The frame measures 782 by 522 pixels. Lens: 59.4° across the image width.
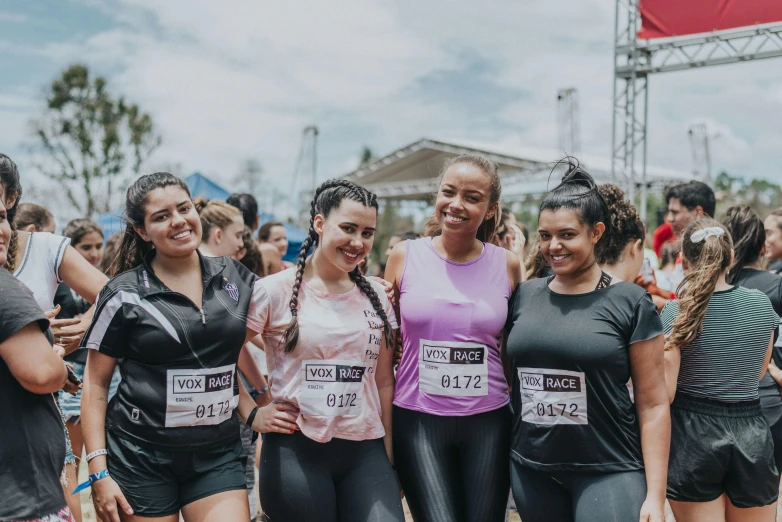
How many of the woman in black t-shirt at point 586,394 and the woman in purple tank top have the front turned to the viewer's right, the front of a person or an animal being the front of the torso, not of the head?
0

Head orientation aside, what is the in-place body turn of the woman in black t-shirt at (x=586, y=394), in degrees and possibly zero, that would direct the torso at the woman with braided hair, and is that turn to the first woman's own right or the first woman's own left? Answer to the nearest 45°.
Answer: approximately 45° to the first woman's own right

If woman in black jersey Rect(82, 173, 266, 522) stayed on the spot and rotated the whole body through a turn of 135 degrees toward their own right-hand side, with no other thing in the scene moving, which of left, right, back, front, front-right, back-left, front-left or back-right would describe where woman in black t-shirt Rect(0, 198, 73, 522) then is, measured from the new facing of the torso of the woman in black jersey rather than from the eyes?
front-left

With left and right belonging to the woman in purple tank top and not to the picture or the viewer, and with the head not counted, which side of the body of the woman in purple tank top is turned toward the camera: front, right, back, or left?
front

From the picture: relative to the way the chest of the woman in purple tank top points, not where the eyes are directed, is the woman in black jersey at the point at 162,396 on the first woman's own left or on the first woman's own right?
on the first woman's own right

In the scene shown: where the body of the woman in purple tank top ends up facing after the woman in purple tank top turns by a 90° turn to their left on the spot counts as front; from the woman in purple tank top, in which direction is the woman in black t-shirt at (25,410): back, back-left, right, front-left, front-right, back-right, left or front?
back-right

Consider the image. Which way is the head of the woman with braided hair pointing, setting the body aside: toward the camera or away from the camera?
toward the camera

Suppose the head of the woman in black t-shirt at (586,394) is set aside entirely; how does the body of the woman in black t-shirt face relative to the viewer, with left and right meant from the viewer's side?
facing the viewer and to the left of the viewer

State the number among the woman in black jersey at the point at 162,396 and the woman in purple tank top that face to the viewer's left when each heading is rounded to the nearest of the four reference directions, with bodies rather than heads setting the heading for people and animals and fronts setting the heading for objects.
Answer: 0

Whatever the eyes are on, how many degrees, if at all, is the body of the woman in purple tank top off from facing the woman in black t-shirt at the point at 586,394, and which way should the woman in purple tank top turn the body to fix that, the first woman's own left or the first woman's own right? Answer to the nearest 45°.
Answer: approximately 45° to the first woman's own left

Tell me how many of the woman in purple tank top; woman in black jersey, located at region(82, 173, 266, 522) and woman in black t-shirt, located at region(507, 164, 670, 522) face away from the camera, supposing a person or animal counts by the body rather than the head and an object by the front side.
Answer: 0

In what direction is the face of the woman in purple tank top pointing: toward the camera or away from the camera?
toward the camera
